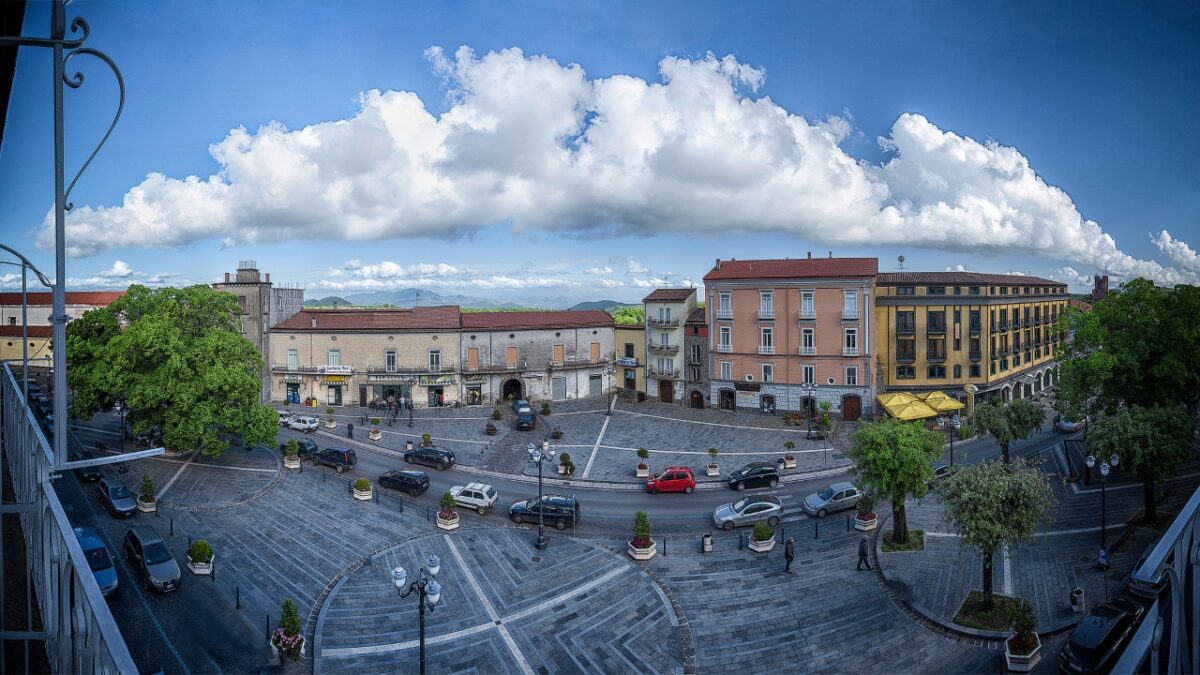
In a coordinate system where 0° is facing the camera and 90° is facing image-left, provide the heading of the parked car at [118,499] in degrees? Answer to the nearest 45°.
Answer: approximately 315°

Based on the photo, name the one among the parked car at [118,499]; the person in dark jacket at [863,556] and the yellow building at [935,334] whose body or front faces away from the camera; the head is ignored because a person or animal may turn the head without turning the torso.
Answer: the person in dark jacket

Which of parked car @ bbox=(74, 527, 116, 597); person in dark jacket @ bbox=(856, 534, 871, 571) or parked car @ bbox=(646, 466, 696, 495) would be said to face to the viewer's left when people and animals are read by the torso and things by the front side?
parked car @ bbox=(646, 466, 696, 495)

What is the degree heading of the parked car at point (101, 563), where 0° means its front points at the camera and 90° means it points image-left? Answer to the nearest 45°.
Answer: approximately 315°

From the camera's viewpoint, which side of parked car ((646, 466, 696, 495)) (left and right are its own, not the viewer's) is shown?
left

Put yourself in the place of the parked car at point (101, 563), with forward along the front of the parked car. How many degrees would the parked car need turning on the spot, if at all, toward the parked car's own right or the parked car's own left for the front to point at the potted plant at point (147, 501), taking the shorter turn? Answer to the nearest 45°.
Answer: approximately 135° to the parked car's own left

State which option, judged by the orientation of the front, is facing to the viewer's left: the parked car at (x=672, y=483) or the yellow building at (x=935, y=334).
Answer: the parked car

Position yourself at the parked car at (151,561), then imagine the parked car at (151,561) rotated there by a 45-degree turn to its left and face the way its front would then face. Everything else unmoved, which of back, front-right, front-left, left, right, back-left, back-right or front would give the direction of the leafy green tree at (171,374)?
left

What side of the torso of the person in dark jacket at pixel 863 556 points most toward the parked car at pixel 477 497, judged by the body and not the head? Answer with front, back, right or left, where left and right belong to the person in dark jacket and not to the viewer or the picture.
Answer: left

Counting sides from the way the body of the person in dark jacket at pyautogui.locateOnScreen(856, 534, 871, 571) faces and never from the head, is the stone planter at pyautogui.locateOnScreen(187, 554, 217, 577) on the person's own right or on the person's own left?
on the person's own left

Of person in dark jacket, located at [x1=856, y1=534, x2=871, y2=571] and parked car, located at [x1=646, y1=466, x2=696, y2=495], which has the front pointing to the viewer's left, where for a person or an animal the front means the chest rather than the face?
the parked car
